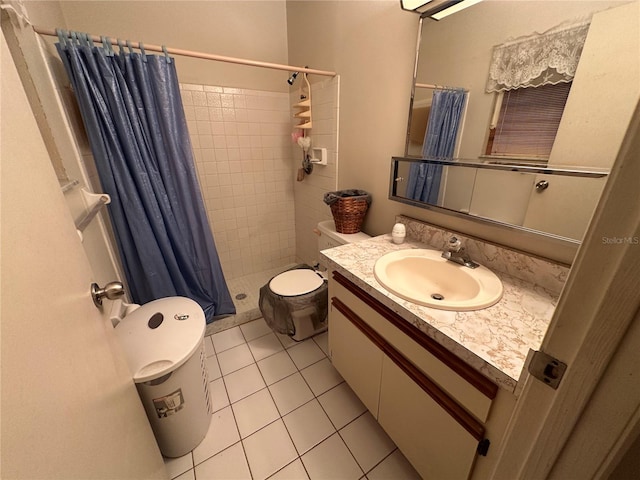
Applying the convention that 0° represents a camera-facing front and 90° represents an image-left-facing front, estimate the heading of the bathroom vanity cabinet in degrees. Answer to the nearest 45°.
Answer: approximately 45°

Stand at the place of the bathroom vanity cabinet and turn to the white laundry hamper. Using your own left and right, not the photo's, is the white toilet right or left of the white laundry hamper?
right

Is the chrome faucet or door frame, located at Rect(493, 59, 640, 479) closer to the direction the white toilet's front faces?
the door frame

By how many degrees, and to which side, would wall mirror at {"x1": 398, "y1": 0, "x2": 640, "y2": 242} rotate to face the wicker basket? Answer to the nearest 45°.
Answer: approximately 45° to its right

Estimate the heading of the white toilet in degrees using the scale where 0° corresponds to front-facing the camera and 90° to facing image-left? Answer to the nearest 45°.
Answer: approximately 45°

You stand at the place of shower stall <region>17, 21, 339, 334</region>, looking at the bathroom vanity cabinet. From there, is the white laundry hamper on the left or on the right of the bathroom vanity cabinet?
right

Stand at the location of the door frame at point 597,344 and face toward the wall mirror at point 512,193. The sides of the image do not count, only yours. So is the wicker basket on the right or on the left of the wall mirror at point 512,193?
left
